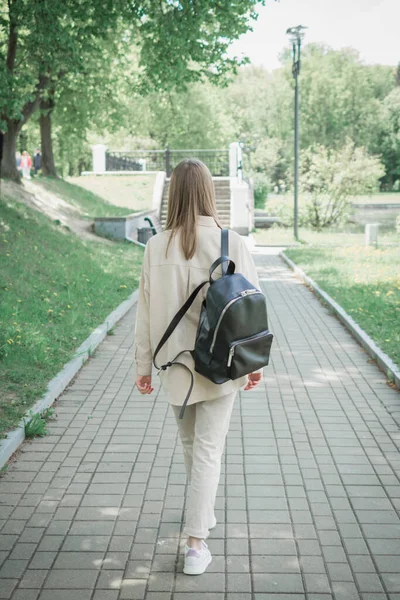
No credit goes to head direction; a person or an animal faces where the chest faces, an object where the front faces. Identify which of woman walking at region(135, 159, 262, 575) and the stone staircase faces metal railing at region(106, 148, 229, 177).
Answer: the woman walking

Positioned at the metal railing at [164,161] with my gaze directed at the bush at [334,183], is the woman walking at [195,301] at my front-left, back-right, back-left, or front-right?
front-right

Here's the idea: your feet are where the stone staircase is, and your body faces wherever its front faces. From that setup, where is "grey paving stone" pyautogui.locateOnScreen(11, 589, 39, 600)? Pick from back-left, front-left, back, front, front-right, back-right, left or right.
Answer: front

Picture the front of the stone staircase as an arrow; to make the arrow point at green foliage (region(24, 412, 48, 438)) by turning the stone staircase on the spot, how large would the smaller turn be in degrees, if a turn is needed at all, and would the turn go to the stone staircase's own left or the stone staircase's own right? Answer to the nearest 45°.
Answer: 0° — it already faces it

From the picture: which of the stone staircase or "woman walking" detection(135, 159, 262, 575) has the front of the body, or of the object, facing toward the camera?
the stone staircase

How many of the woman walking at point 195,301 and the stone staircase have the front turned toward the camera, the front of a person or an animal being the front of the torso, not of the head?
1

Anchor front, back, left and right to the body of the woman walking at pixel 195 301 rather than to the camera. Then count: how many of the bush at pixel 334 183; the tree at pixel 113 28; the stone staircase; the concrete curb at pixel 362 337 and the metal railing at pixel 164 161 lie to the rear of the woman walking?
0

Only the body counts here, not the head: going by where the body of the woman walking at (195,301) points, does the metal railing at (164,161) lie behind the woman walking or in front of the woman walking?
in front

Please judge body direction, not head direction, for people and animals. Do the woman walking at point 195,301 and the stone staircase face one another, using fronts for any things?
yes

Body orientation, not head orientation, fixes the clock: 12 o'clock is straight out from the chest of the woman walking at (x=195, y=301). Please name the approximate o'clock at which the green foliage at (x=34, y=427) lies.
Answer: The green foliage is roughly at 11 o'clock from the woman walking.

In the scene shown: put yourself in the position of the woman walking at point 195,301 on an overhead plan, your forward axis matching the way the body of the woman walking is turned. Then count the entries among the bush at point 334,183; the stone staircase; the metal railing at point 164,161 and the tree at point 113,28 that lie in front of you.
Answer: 4

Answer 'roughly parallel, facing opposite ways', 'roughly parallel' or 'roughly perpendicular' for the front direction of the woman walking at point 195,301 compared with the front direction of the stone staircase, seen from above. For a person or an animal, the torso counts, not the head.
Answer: roughly parallel, facing opposite ways

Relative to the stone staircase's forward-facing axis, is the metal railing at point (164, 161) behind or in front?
behind

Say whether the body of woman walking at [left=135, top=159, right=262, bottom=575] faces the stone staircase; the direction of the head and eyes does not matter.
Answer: yes

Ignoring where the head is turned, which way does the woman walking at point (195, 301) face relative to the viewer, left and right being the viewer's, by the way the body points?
facing away from the viewer

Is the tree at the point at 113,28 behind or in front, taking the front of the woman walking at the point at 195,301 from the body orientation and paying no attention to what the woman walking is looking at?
in front

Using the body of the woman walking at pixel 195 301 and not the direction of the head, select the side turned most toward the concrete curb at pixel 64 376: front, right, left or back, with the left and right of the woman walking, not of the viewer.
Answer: front

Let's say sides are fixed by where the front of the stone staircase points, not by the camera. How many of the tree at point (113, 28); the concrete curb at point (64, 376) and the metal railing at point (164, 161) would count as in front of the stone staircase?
2

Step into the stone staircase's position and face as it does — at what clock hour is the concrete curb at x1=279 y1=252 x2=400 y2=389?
The concrete curb is roughly at 12 o'clock from the stone staircase.
